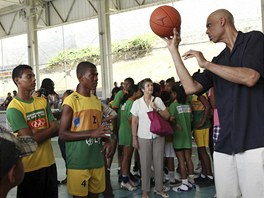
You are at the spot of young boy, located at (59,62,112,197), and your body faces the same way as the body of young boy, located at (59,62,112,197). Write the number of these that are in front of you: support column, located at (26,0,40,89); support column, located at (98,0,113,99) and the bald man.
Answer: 1

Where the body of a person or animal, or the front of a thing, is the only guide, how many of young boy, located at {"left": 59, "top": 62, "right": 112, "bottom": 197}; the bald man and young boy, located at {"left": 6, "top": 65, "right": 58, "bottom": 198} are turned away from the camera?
0

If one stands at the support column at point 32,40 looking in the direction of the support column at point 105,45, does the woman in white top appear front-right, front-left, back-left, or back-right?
front-right

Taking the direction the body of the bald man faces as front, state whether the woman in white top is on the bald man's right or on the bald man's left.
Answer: on the bald man's right

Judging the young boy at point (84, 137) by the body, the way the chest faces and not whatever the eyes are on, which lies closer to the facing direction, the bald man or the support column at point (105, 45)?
the bald man

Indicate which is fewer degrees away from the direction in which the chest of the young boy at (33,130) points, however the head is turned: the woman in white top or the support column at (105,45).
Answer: the woman in white top

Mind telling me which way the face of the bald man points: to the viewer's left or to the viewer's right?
to the viewer's left

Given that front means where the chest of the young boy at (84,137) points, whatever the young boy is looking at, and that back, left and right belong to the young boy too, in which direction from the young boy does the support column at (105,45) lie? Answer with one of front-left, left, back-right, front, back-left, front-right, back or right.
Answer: back-left

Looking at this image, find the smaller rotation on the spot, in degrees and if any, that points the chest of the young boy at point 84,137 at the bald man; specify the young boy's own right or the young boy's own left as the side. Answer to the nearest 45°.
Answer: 0° — they already face them

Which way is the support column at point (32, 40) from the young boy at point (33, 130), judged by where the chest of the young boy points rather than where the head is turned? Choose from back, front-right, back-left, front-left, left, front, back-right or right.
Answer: back-left

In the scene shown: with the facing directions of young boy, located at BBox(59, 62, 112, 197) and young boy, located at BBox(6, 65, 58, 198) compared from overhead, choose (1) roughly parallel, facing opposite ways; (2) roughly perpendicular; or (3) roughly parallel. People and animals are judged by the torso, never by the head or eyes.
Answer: roughly parallel

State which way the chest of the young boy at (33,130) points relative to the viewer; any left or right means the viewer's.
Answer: facing the viewer and to the right of the viewer

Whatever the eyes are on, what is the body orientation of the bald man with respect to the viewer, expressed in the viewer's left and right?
facing the viewer and to the left of the viewer

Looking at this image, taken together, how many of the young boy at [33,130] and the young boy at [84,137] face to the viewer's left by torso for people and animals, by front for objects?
0

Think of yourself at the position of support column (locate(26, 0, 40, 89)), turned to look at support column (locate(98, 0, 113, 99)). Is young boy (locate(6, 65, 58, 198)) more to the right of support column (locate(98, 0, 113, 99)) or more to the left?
right
